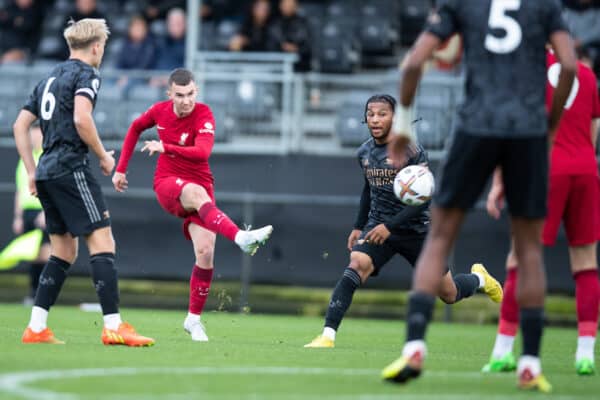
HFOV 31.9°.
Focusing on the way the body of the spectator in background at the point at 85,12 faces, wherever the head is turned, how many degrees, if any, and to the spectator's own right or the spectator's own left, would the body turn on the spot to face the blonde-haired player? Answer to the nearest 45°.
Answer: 0° — they already face them

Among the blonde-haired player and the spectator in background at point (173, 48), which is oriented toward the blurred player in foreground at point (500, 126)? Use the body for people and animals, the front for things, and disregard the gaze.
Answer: the spectator in background

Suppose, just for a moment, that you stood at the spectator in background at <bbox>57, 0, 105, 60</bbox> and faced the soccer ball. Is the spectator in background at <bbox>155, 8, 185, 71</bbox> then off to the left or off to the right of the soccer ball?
left

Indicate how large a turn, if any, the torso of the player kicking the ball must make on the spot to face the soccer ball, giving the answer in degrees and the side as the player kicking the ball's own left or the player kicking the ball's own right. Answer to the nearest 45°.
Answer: approximately 45° to the player kicking the ball's own left

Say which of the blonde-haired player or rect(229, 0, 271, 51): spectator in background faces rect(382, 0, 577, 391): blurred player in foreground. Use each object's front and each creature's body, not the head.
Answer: the spectator in background

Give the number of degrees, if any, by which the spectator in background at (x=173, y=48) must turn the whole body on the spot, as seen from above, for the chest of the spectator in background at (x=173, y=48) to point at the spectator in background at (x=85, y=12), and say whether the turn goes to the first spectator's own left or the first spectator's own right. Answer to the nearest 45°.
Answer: approximately 135° to the first spectator's own right

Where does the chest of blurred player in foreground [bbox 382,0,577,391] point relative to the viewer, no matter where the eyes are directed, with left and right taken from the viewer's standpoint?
facing away from the viewer

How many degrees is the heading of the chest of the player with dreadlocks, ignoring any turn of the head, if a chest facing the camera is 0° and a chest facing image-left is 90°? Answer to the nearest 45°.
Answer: approximately 45°
